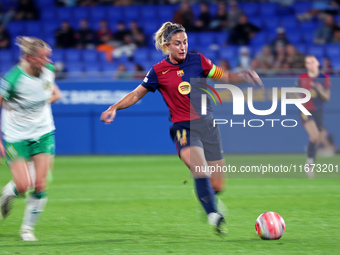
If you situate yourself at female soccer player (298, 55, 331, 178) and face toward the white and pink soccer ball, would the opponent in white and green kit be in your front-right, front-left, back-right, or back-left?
front-right

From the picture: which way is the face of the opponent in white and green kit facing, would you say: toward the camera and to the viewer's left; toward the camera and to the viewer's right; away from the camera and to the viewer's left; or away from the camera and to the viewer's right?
toward the camera and to the viewer's right

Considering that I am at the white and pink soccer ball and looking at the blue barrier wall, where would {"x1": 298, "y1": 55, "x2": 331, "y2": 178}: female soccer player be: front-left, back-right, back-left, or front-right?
front-right

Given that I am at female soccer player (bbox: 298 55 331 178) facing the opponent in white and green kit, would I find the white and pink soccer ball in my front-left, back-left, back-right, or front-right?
front-left

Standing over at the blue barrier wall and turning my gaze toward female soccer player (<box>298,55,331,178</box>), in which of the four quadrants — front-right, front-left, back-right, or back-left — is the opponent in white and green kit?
front-right

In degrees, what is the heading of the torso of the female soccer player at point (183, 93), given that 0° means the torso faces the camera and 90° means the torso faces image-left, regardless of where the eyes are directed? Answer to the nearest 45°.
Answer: approximately 0°

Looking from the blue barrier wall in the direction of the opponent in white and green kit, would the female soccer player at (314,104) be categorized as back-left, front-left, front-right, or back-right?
front-left

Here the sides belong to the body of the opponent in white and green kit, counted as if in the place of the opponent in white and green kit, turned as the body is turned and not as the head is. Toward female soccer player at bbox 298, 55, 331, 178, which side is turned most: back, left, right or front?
left

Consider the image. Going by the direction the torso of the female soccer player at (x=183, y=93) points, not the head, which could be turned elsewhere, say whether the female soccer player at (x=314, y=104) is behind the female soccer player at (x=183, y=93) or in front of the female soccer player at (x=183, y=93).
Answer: behind

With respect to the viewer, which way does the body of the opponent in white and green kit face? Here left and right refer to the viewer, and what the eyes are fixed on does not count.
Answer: facing the viewer and to the right of the viewer

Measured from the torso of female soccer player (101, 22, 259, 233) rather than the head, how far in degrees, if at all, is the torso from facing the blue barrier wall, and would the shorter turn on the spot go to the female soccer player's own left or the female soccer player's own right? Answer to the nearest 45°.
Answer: approximately 180°
